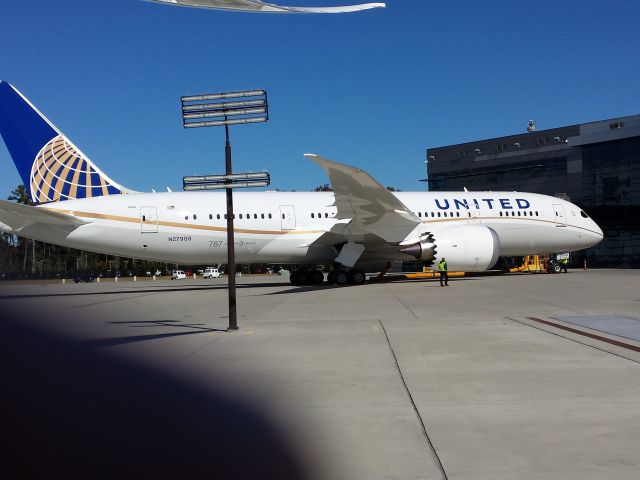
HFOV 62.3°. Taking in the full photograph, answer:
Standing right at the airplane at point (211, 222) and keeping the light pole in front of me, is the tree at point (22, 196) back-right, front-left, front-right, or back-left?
back-right

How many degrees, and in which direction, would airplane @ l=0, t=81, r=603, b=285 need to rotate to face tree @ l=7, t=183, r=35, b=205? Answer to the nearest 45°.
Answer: approximately 180°

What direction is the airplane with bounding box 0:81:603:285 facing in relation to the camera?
to the viewer's right

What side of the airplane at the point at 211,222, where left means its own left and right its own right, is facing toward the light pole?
right

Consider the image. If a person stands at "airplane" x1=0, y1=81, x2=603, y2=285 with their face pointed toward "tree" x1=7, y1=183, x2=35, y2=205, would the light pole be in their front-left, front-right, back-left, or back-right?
back-left

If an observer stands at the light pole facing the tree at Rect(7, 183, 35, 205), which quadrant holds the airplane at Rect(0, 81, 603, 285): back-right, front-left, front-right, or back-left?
front-right

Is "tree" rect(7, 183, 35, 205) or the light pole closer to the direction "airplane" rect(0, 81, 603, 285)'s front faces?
the light pole
